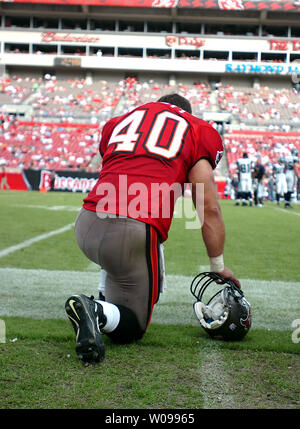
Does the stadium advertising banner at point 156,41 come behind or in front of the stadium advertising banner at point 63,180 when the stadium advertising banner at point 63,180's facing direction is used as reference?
behind

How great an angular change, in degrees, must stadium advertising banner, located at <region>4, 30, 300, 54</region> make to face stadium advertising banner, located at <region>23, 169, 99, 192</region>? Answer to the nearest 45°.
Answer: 0° — it already faces it

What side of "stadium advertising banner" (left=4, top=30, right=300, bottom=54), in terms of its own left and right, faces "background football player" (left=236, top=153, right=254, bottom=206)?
front
